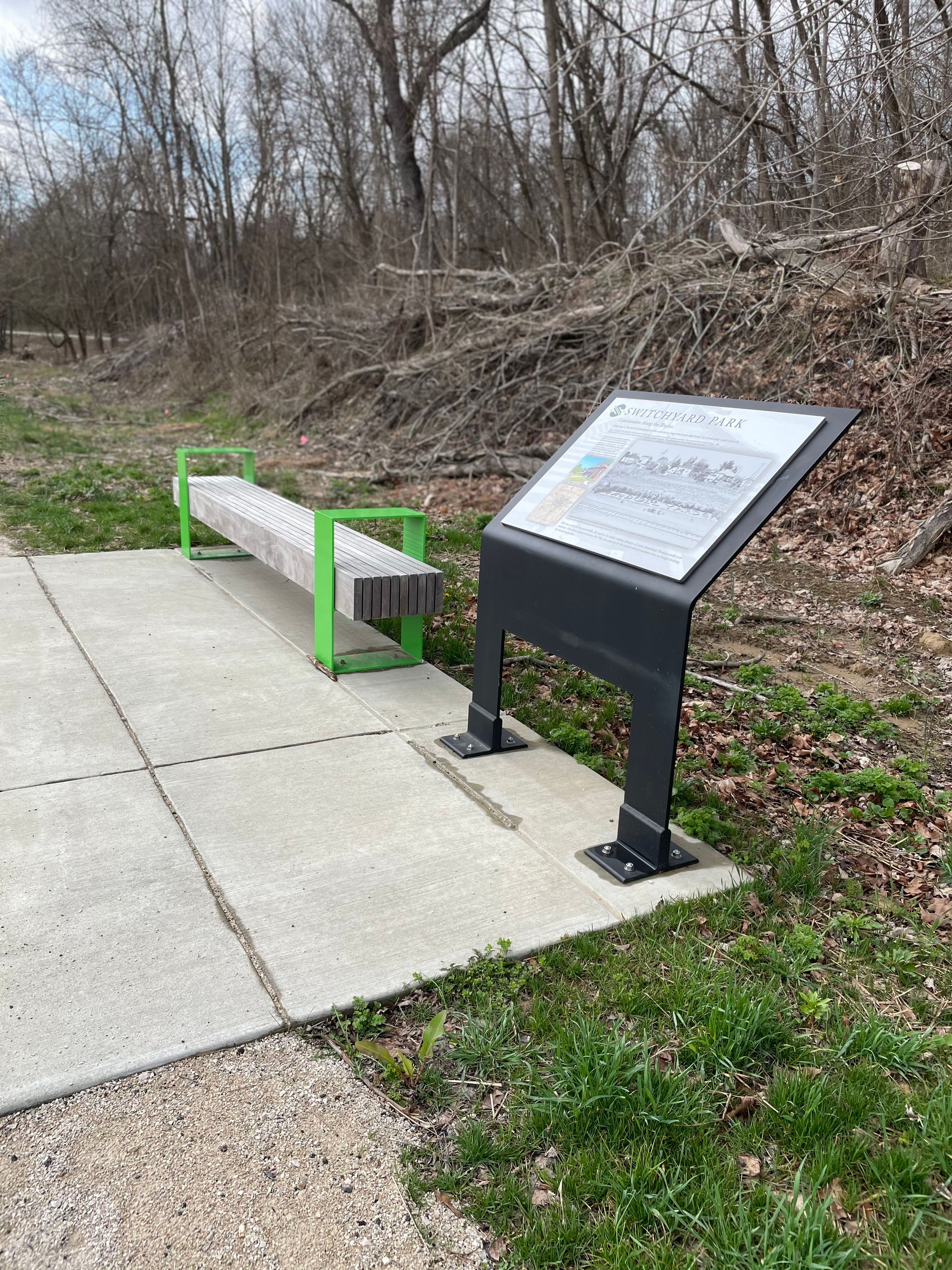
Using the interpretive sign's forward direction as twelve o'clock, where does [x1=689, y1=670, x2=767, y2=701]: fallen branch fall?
The fallen branch is roughly at 5 o'clock from the interpretive sign.

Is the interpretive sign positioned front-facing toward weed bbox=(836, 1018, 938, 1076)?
no

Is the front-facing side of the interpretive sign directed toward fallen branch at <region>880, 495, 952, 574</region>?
no

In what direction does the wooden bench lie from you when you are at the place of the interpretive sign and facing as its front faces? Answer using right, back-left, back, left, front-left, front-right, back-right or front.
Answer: right

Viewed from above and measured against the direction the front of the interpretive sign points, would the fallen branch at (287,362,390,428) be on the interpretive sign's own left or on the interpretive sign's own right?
on the interpretive sign's own right

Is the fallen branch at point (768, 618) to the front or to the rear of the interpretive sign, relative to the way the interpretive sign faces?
to the rear

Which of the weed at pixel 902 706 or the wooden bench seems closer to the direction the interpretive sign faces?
the wooden bench

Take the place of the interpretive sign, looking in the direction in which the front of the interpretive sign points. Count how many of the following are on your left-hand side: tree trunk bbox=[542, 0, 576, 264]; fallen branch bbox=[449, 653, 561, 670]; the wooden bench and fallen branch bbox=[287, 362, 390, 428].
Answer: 0

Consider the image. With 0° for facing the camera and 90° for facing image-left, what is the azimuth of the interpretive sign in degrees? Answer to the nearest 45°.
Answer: approximately 45°

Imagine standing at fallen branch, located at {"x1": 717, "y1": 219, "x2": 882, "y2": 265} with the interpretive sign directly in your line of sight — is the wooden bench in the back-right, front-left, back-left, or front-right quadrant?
front-right

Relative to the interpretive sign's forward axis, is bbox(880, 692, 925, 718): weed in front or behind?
behind

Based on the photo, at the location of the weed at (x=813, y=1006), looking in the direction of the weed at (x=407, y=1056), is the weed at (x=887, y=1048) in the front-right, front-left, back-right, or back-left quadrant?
back-left

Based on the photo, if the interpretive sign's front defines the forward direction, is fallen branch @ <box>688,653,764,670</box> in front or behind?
behind

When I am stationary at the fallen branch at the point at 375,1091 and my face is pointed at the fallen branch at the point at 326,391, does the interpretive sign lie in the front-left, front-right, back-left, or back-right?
front-right
